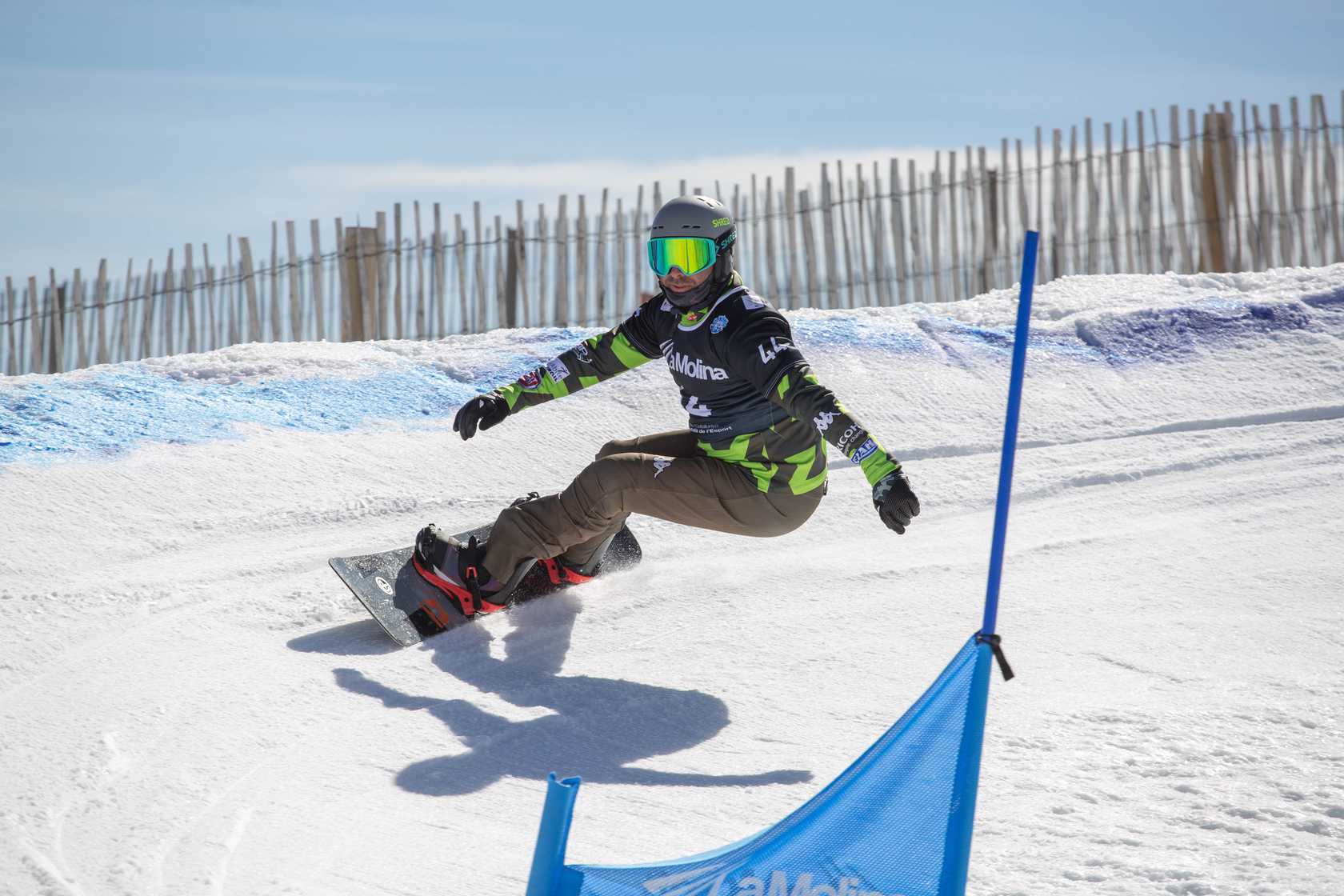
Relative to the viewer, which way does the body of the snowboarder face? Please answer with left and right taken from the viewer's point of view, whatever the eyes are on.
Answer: facing the viewer and to the left of the viewer
